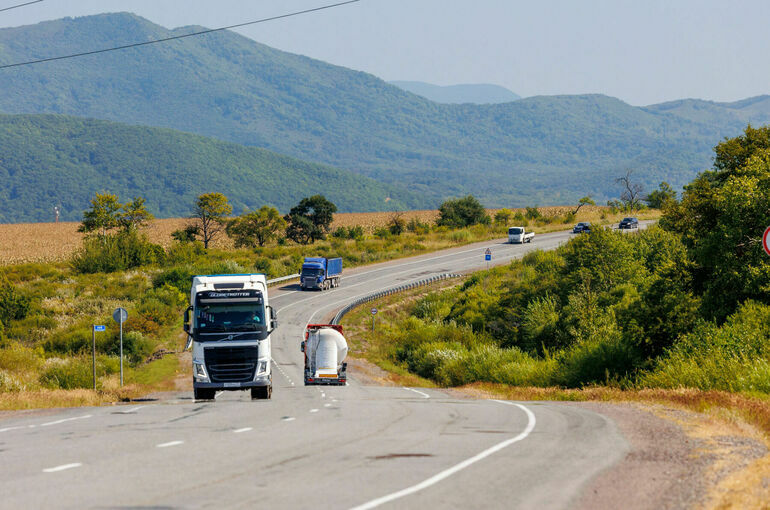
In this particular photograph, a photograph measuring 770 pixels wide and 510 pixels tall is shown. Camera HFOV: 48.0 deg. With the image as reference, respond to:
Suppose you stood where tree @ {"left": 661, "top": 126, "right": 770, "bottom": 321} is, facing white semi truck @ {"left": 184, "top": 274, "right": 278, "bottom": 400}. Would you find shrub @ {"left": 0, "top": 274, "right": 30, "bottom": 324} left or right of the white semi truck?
right

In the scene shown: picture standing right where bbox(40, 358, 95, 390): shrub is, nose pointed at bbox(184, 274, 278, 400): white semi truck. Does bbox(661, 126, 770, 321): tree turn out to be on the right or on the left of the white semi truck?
left

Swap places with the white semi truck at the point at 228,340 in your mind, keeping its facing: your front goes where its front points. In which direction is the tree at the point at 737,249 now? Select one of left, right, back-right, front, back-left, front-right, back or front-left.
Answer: left

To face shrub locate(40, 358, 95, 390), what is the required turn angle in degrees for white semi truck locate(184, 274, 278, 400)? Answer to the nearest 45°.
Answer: approximately 135° to its right

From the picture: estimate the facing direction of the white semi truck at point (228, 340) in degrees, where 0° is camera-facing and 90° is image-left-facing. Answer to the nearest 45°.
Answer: approximately 0°
